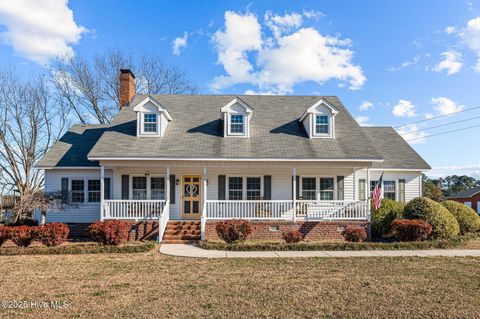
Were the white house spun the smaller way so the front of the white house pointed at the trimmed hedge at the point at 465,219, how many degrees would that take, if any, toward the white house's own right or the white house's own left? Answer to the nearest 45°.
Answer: approximately 90° to the white house's own left

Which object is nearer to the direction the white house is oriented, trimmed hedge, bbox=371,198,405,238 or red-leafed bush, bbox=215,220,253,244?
the red-leafed bush

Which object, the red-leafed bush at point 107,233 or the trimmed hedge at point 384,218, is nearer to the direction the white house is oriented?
the red-leafed bush

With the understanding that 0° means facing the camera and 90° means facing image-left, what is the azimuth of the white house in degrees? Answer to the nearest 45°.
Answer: approximately 0°

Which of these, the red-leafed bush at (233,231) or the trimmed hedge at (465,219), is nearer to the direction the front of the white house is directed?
the red-leafed bush

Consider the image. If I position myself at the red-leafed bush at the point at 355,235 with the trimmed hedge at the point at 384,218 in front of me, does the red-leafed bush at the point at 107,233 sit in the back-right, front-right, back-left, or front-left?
back-left
